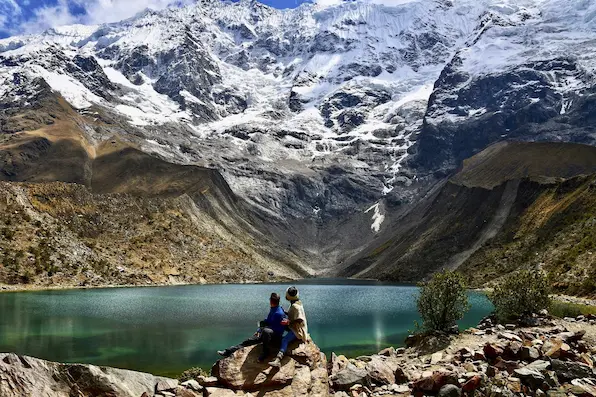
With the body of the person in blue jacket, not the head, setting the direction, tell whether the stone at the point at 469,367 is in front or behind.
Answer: behind

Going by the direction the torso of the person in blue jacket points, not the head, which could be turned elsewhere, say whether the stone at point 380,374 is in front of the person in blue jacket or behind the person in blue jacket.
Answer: behind

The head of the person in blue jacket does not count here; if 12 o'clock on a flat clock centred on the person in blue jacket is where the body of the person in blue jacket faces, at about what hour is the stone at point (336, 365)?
The stone is roughly at 4 o'clock from the person in blue jacket.

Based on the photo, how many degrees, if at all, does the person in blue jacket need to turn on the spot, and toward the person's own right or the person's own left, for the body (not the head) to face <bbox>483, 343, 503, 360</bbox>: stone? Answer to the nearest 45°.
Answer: approximately 135° to the person's own right
